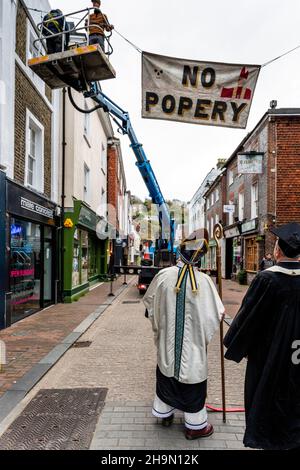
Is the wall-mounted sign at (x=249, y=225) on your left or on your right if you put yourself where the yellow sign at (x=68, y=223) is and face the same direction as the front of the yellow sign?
on your left

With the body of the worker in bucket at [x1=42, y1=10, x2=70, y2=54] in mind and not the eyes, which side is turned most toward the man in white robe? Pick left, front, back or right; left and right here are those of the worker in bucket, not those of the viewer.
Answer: back

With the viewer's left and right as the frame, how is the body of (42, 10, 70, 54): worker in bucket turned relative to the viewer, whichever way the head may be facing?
facing away from the viewer

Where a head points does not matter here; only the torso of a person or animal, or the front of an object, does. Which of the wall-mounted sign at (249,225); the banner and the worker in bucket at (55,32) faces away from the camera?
the worker in bucket

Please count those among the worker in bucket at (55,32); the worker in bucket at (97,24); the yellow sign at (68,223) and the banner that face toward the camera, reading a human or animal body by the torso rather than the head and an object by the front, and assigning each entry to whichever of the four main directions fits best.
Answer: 2

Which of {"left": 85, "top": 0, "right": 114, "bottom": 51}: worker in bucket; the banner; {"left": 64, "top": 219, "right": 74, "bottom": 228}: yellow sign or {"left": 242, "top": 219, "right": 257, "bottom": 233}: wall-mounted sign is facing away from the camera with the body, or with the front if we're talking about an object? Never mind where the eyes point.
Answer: the worker in bucket

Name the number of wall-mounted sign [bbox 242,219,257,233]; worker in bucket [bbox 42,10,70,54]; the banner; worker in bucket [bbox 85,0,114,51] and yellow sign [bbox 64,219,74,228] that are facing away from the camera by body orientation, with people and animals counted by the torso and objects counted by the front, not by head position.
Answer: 2

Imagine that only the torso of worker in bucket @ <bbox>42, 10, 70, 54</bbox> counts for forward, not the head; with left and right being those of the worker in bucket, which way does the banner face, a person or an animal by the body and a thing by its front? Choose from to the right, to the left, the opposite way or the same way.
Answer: the opposite way

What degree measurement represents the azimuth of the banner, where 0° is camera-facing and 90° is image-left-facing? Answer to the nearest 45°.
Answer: approximately 0°
